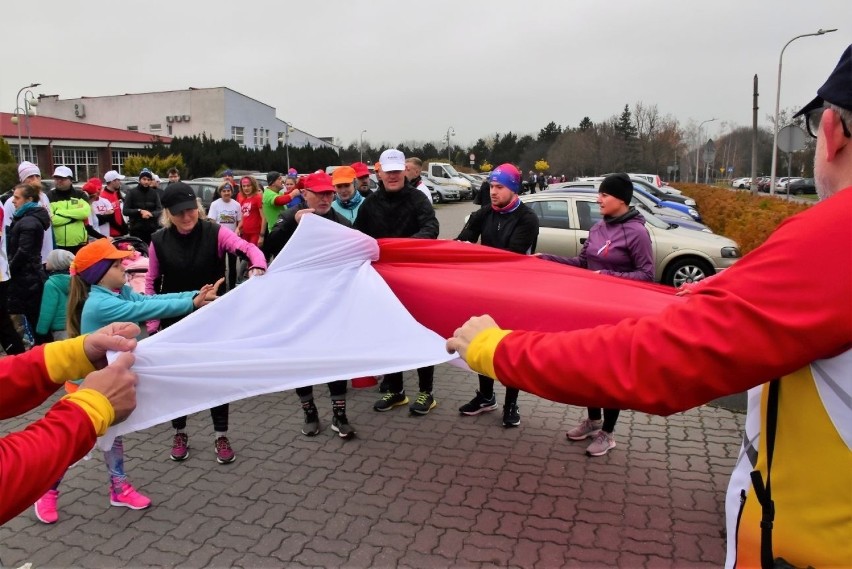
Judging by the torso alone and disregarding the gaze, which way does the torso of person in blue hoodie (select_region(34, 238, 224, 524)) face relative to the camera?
to the viewer's right

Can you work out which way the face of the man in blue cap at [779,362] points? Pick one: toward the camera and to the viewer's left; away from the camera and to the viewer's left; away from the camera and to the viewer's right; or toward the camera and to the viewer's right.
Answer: away from the camera and to the viewer's left

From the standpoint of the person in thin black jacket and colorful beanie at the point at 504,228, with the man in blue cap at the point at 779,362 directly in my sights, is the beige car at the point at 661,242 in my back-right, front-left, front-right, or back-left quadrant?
back-left

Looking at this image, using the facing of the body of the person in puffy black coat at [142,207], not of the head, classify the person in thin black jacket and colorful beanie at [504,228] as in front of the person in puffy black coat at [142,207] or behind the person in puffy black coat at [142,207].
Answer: in front

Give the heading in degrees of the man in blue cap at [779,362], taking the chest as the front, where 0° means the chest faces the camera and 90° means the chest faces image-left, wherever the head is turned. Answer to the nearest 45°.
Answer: approximately 135°

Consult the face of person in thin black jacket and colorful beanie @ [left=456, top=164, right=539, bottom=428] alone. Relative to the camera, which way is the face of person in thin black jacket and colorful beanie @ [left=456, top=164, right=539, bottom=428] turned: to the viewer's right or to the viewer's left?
to the viewer's left

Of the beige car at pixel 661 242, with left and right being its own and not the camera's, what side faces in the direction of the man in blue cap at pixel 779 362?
right

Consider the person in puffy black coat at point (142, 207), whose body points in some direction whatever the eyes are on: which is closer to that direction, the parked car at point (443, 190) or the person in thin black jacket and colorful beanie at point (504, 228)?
the person in thin black jacket and colorful beanie

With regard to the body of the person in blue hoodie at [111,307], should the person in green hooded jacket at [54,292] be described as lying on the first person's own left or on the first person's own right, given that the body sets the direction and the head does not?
on the first person's own left

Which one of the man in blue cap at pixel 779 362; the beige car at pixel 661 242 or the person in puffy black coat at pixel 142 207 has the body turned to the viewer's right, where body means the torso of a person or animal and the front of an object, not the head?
the beige car

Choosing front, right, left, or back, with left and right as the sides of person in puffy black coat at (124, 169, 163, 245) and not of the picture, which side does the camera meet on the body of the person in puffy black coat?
front

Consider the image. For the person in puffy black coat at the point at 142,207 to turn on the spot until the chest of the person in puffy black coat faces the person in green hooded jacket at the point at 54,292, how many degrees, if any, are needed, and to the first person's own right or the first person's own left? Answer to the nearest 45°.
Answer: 0° — they already face them

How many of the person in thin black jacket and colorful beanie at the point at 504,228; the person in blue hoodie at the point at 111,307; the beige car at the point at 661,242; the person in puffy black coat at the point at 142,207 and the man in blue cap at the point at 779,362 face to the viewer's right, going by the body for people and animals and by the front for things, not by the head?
2

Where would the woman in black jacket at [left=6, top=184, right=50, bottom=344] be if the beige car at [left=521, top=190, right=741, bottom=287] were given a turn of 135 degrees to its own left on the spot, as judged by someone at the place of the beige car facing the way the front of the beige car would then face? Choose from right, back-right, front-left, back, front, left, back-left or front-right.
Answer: left

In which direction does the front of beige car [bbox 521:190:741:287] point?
to the viewer's right

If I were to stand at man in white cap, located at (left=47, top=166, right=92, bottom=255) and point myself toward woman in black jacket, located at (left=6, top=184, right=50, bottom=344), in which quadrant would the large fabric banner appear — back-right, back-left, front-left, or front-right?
front-left

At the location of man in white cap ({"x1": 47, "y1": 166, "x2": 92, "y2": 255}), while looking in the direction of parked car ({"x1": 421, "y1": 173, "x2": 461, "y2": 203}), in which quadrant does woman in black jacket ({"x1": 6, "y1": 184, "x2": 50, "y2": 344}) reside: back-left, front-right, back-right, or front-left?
back-right
